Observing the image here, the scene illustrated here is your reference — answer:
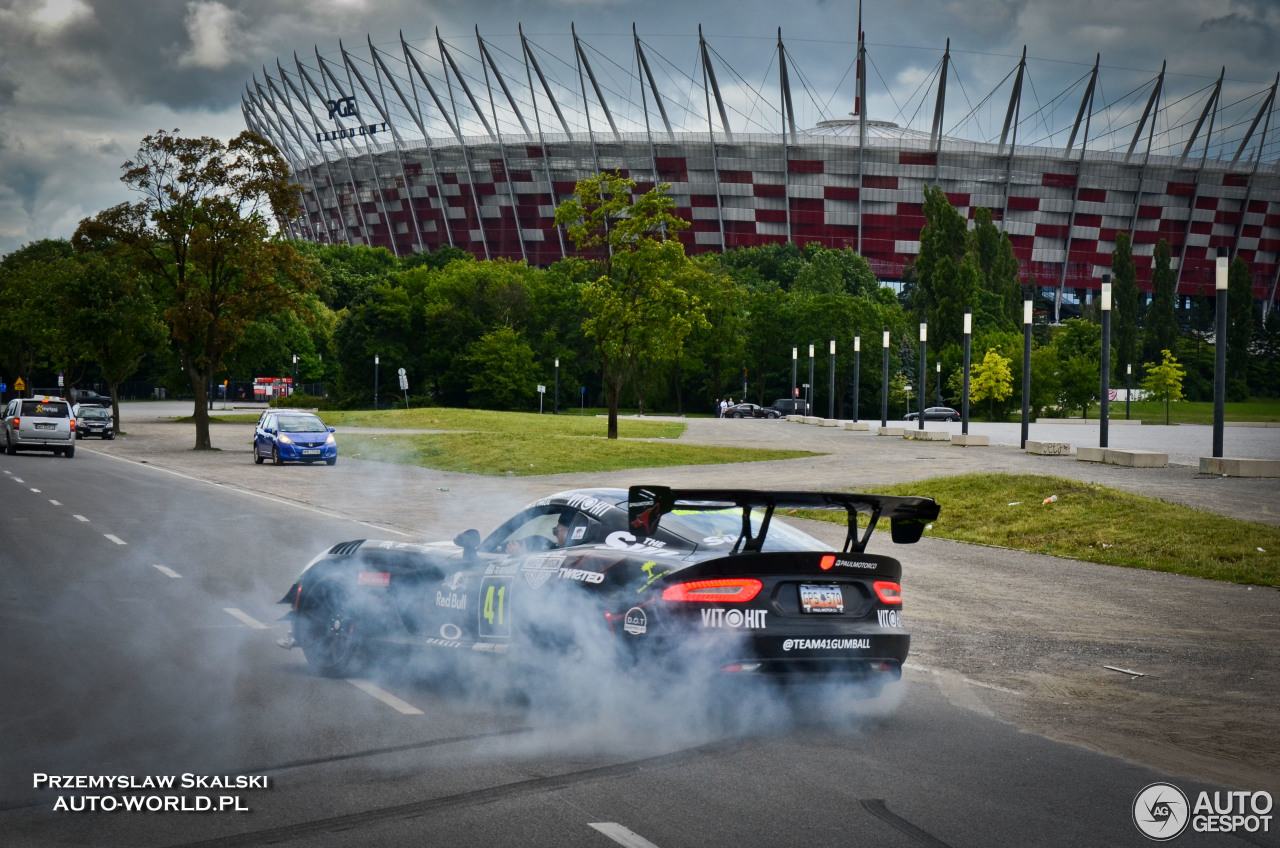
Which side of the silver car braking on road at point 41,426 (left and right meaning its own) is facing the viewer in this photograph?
back

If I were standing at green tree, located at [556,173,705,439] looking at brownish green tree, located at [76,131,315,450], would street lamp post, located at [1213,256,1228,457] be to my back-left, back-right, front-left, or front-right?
back-left

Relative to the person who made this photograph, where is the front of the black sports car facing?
facing away from the viewer and to the left of the viewer

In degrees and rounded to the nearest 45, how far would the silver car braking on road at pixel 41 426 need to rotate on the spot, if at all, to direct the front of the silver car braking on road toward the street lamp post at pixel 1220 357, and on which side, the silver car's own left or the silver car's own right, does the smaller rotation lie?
approximately 135° to the silver car's own right

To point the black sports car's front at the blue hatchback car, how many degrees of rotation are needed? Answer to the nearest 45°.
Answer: approximately 45° to its right

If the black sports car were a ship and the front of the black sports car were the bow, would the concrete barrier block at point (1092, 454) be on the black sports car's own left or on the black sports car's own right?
on the black sports car's own right

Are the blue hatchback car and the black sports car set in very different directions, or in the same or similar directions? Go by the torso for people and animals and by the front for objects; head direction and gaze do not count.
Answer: very different directions

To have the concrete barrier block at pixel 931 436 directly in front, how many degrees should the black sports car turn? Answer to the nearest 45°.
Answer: approximately 45° to its right

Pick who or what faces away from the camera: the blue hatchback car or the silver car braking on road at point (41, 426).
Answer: the silver car braking on road

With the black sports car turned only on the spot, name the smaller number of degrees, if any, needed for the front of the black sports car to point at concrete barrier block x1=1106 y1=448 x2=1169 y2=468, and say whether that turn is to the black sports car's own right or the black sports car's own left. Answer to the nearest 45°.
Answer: approximately 90° to the black sports car's own right
